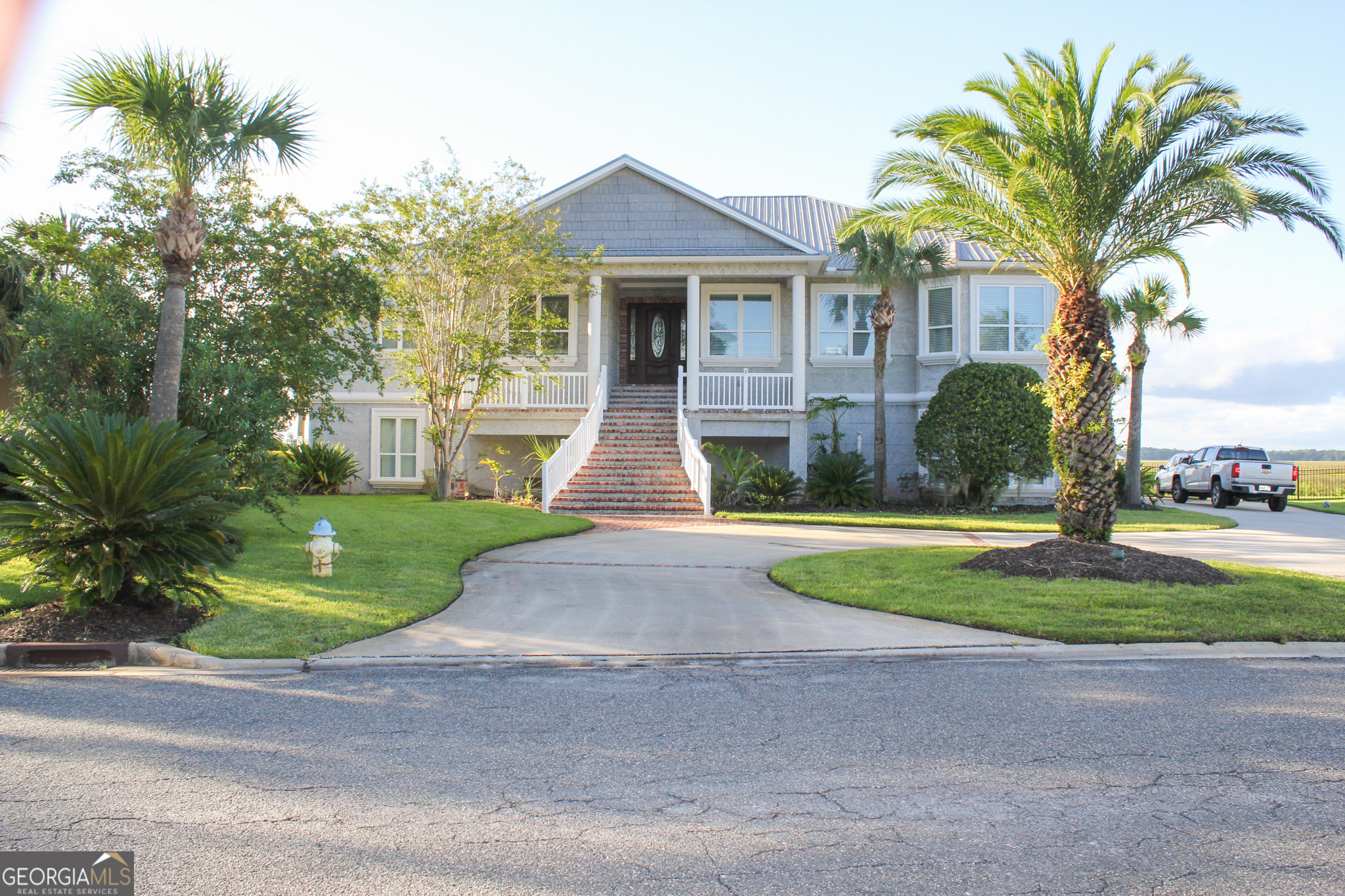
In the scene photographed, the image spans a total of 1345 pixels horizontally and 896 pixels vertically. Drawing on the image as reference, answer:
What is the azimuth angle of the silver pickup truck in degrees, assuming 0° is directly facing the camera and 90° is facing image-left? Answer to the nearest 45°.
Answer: approximately 135°

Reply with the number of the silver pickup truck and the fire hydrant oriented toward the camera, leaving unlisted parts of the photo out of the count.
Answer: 1

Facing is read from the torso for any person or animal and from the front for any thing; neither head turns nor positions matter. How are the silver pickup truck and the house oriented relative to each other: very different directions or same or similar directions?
very different directions

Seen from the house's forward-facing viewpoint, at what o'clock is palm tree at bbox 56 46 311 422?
The palm tree is roughly at 1 o'clock from the house.

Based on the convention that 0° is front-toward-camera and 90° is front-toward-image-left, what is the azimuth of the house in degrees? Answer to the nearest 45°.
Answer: approximately 0°

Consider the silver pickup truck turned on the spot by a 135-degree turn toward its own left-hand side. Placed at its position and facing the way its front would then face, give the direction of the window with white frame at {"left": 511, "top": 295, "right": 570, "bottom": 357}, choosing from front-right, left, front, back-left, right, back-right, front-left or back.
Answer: front-right

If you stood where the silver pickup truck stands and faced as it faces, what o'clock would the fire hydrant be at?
The fire hydrant is roughly at 8 o'clock from the silver pickup truck.

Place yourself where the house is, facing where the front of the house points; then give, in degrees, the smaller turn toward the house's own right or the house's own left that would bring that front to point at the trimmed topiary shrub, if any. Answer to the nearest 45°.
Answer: approximately 45° to the house's own left

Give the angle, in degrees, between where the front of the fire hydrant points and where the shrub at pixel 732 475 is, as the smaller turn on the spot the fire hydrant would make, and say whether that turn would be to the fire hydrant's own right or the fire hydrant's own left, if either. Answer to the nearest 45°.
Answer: approximately 135° to the fire hydrant's own left

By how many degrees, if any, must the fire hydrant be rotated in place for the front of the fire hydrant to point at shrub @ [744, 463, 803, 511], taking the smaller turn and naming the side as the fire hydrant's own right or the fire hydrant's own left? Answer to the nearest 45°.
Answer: approximately 135° to the fire hydrant's own left

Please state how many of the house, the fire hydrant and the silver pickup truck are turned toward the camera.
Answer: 2
